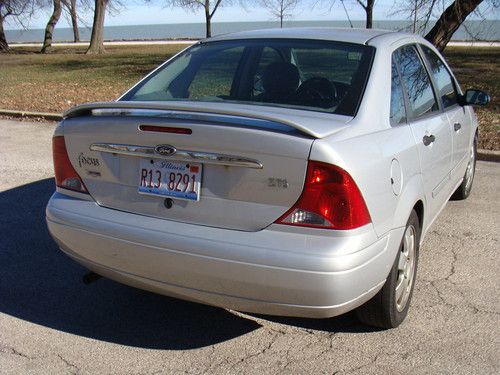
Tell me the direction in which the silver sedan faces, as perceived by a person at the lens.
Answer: facing away from the viewer and to the right of the viewer
